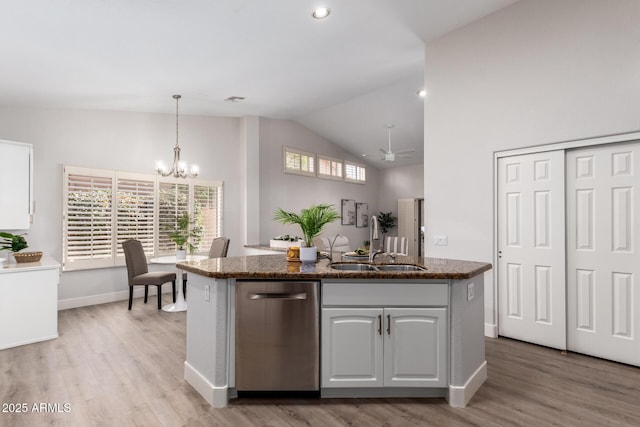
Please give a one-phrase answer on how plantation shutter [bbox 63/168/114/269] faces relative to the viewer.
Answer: facing the viewer and to the right of the viewer

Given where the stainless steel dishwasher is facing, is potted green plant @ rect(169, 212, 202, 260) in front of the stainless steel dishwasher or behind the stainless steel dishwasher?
behind

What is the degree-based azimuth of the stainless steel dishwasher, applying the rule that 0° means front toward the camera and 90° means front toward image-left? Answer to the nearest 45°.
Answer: approximately 0°

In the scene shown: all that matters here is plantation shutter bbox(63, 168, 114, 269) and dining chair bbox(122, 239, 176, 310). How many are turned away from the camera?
0

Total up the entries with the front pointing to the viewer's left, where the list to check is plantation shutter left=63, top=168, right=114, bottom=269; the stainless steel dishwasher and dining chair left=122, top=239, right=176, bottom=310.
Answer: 0

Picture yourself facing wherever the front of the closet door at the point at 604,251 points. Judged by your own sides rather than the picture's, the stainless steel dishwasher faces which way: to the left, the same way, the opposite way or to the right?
to the left

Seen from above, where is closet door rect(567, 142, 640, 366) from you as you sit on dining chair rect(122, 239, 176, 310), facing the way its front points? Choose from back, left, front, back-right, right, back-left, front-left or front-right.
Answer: front

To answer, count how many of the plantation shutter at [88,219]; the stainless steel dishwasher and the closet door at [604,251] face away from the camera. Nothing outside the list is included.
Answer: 0

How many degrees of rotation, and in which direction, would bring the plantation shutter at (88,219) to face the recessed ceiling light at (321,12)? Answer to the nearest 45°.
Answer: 0° — it already faces it

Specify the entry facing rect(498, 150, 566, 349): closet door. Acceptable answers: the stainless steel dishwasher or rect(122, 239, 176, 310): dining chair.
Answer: the dining chair

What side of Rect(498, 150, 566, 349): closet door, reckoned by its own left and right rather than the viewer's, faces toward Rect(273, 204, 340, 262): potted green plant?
front

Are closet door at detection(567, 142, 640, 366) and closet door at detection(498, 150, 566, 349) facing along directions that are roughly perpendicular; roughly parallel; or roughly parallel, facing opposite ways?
roughly parallel
